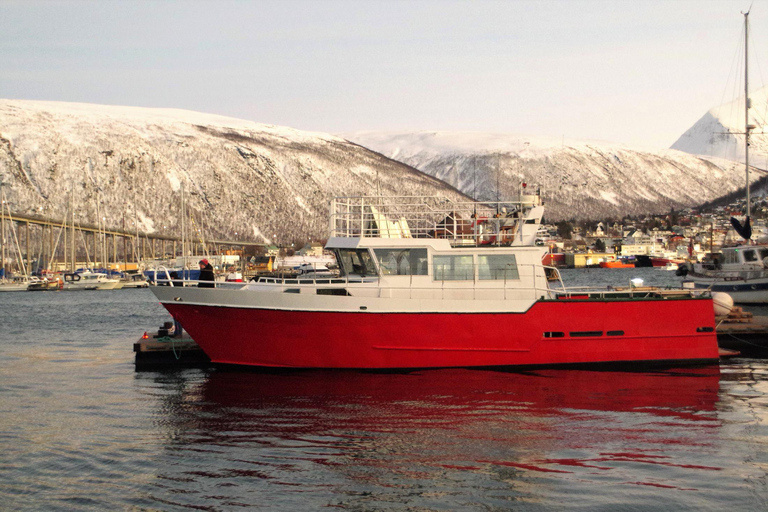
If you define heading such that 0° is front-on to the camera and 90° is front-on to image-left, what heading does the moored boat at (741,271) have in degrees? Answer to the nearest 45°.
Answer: approximately 90°

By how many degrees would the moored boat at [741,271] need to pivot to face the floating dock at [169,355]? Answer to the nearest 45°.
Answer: approximately 45° to its left

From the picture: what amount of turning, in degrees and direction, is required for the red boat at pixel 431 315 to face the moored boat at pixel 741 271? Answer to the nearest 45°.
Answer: approximately 135° to its right

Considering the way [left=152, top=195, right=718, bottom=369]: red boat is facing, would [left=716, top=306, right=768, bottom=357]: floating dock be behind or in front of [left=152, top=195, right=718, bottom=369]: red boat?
behind

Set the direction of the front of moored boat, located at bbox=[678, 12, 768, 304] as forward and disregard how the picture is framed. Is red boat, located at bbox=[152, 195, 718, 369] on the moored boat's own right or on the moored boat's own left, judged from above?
on the moored boat's own left

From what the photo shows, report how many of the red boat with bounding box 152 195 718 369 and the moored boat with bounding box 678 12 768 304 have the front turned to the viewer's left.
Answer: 2

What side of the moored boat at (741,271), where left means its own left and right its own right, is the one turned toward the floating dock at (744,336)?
right

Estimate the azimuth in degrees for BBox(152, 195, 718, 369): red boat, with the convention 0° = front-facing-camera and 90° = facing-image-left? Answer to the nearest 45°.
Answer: approximately 90°
